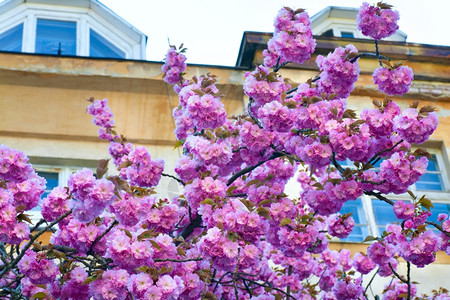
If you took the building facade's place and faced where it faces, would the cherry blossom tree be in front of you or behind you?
in front

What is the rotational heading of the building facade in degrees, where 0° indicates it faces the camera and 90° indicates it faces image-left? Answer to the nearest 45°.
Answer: approximately 0°
